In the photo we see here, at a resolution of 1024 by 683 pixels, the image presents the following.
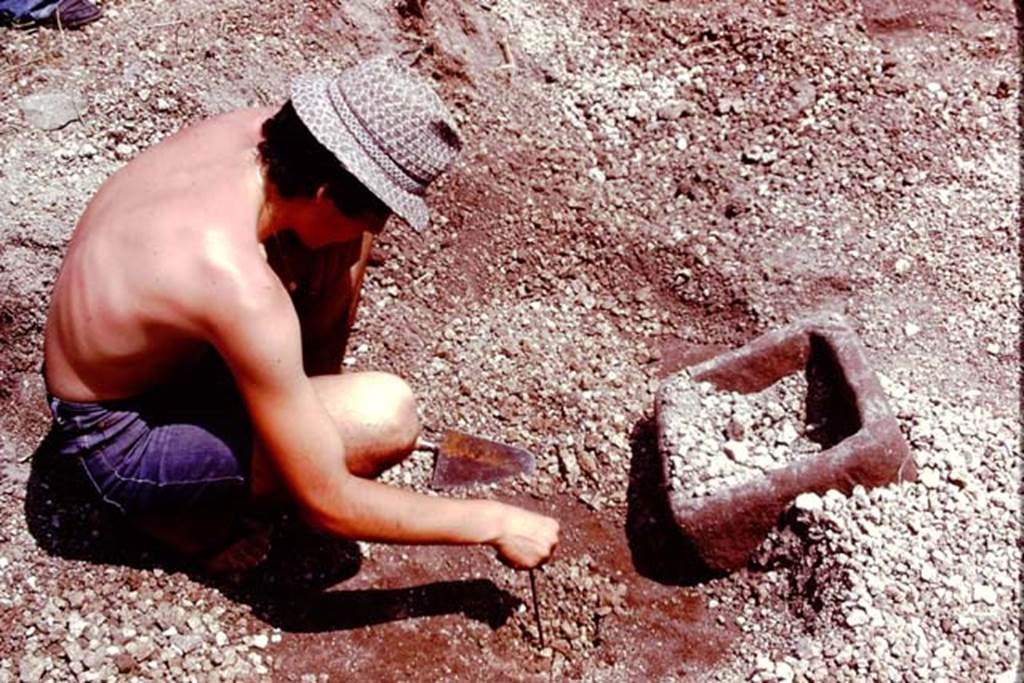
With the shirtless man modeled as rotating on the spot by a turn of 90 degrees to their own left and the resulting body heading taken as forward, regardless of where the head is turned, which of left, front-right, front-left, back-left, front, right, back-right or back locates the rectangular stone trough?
right

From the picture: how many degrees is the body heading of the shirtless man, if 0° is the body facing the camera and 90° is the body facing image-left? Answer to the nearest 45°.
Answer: approximately 270°

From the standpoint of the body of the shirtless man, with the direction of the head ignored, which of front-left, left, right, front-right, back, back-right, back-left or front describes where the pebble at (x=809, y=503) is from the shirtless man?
front

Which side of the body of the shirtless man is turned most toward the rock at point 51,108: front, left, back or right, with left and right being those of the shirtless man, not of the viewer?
left

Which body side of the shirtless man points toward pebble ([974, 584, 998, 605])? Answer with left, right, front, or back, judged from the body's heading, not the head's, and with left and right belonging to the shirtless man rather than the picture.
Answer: front
